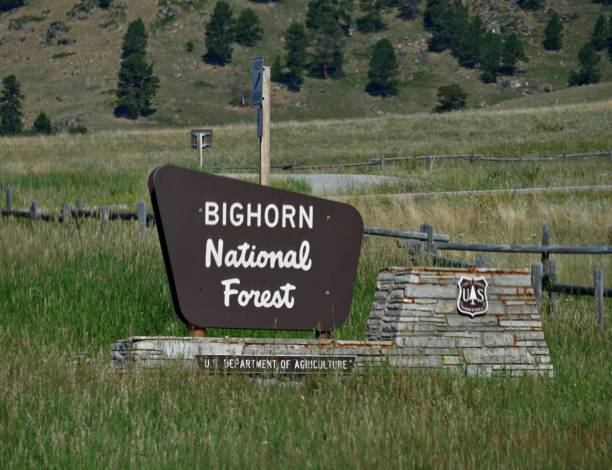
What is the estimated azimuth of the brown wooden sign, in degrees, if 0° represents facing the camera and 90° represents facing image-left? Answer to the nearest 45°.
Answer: approximately 315°

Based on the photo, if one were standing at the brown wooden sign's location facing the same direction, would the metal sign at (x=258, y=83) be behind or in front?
behind

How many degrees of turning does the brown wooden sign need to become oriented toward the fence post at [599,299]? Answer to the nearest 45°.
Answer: approximately 90° to its left

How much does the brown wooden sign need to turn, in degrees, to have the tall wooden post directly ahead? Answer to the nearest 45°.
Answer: approximately 135° to its left

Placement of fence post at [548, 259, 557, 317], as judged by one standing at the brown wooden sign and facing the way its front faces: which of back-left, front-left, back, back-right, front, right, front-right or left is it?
left

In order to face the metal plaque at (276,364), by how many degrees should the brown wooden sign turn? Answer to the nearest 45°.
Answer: approximately 45° to its right
